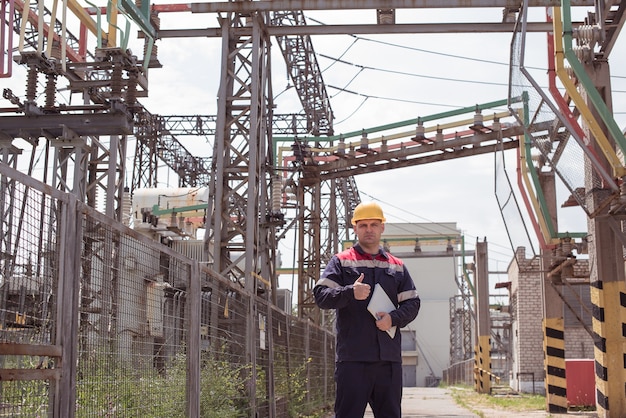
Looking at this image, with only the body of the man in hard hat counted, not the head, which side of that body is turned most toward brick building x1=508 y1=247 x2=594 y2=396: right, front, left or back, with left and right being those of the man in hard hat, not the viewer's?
back

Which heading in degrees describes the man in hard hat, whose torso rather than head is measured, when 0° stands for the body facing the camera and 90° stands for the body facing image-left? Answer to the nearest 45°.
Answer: approximately 0°

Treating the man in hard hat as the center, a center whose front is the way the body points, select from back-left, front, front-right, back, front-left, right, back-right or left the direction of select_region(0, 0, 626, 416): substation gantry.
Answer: back
